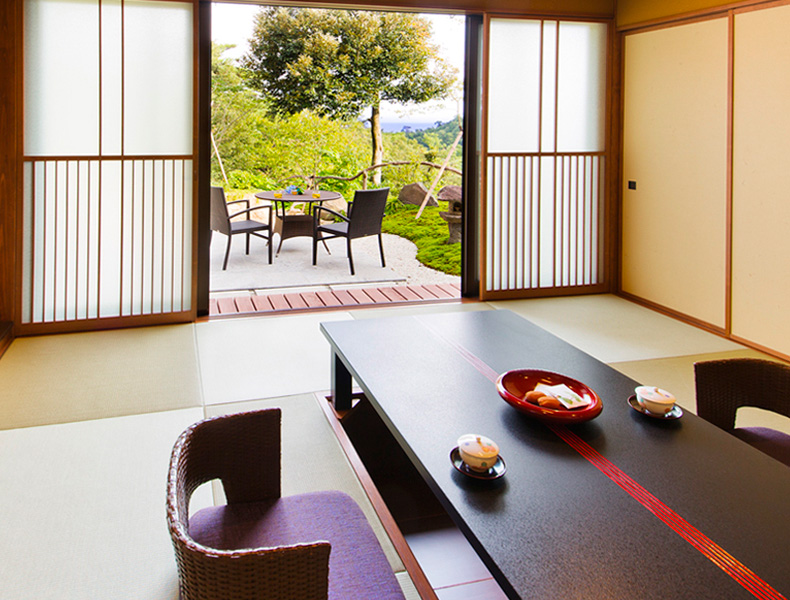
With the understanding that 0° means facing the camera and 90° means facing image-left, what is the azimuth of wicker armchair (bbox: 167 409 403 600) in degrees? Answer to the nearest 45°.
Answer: approximately 270°

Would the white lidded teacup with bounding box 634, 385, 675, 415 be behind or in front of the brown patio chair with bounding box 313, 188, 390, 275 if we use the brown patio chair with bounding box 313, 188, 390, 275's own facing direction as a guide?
behind

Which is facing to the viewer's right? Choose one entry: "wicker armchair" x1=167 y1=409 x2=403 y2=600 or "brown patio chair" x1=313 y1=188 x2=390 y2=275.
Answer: the wicker armchair

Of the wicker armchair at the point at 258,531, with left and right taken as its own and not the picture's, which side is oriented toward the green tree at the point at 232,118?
left

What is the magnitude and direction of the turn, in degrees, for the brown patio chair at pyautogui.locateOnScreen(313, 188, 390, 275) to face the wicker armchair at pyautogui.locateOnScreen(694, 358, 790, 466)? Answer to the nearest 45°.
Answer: approximately 135° to its left

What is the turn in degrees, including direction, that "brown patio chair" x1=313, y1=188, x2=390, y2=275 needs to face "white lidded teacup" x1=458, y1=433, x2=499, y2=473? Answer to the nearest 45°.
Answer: approximately 135° to its left

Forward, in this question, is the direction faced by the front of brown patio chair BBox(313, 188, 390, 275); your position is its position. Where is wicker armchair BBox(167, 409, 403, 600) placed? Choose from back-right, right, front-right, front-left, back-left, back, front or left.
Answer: back-left

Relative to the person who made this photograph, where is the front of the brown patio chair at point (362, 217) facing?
facing away from the viewer and to the left of the viewer

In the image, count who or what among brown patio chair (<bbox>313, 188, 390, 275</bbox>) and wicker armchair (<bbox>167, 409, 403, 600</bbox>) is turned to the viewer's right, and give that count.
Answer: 1

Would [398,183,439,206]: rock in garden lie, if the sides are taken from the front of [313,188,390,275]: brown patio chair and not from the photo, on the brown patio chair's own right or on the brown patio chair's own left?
on the brown patio chair's own right
